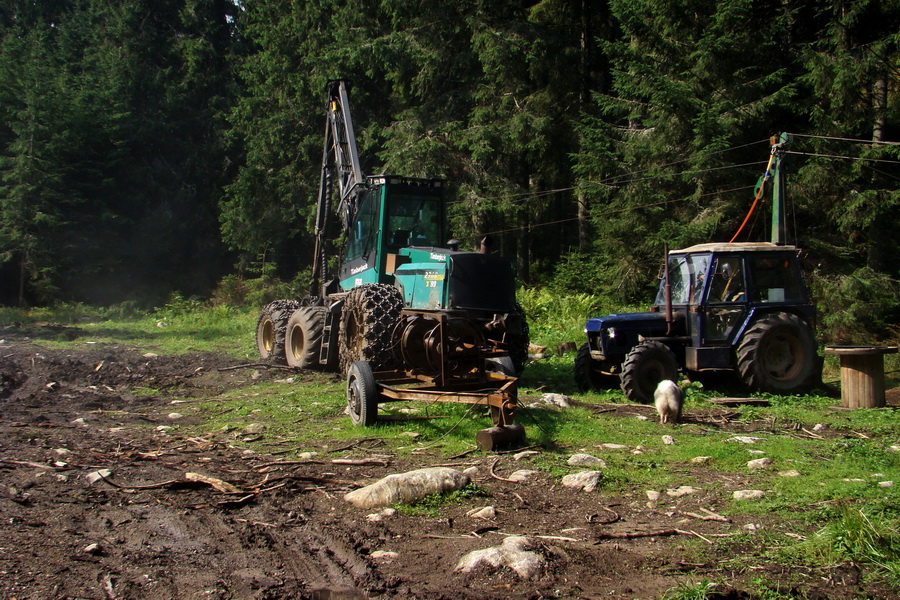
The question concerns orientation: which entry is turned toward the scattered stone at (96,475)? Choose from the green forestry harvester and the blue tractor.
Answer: the blue tractor

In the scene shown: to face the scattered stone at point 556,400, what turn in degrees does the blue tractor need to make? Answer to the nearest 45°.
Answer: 0° — it already faces it

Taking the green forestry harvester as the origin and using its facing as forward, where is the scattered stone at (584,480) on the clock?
The scattered stone is roughly at 7 o'clock from the green forestry harvester.

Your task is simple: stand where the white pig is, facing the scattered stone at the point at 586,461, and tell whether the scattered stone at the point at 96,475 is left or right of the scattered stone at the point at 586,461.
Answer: right

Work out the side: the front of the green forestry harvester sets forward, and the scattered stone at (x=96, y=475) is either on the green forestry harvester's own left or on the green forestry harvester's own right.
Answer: on the green forestry harvester's own left

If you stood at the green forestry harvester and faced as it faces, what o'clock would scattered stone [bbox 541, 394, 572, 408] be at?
The scattered stone is roughly at 5 o'clock from the green forestry harvester.

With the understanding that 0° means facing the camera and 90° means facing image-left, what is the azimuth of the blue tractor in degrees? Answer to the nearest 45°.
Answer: approximately 45°

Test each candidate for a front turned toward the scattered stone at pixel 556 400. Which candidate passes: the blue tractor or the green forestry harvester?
the blue tractor

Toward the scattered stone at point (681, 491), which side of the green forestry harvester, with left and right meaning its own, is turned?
back

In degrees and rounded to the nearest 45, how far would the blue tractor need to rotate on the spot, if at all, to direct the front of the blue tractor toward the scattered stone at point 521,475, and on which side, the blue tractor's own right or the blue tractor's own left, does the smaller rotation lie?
approximately 45° to the blue tractor's own left

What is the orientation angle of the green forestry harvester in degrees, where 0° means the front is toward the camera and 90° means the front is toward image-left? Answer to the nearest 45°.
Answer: approximately 135°

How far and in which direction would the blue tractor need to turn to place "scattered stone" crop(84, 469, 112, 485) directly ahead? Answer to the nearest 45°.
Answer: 0° — it already faces it
